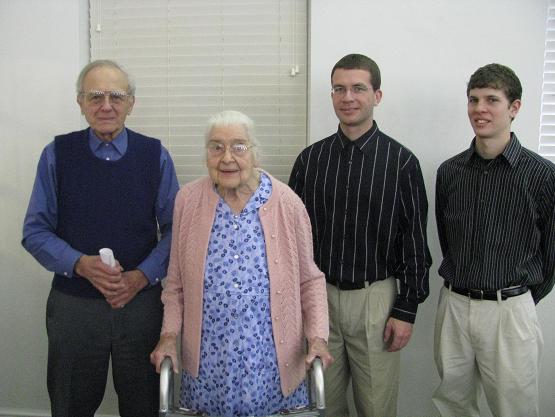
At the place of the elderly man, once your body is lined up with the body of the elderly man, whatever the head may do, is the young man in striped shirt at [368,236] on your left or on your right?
on your left

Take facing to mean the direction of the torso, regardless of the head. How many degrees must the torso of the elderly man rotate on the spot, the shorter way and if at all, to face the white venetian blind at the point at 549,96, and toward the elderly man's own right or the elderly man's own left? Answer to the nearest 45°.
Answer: approximately 90° to the elderly man's own left

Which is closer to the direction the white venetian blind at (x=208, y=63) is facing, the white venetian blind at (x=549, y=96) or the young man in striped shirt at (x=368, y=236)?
the young man in striped shirt

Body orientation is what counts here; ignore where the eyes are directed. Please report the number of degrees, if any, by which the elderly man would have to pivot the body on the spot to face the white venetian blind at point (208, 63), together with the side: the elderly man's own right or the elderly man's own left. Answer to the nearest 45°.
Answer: approximately 135° to the elderly man's own left

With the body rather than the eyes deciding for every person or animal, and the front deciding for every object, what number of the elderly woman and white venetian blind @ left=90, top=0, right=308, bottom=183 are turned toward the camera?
2

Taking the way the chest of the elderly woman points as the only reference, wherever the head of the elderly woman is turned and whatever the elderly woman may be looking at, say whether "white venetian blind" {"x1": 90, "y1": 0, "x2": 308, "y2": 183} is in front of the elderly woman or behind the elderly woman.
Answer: behind

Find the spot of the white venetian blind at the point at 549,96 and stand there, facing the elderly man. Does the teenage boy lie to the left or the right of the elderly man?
left
